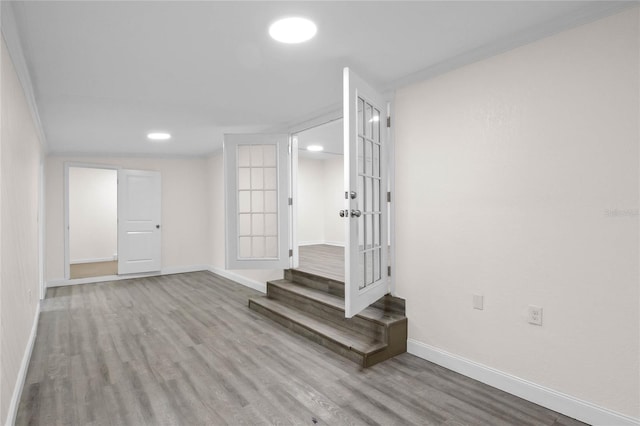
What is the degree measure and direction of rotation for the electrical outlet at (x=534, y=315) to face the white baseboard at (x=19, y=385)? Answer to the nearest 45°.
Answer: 0° — it already faces it

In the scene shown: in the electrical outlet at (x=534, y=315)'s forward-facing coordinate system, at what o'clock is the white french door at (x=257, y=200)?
The white french door is roughly at 2 o'clock from the electrical outlet.

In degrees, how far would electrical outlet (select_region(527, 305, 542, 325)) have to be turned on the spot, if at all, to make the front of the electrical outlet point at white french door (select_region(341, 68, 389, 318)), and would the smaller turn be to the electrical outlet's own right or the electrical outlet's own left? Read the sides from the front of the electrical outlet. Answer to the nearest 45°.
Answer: approximately 45° to the electrical outlet's own right

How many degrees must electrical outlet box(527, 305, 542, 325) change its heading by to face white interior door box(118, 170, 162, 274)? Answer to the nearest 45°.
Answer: approximately 45° to its right

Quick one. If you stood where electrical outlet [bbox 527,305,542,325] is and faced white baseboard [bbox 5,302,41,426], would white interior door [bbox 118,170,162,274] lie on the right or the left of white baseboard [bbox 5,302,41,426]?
right

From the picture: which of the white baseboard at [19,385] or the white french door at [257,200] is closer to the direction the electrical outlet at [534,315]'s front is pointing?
the white baseboard

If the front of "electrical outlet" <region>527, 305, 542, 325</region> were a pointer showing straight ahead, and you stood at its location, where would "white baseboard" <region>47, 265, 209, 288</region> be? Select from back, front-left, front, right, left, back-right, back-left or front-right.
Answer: front-right

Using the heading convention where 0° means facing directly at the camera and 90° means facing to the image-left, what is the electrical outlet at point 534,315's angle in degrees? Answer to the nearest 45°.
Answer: approximately 45°
